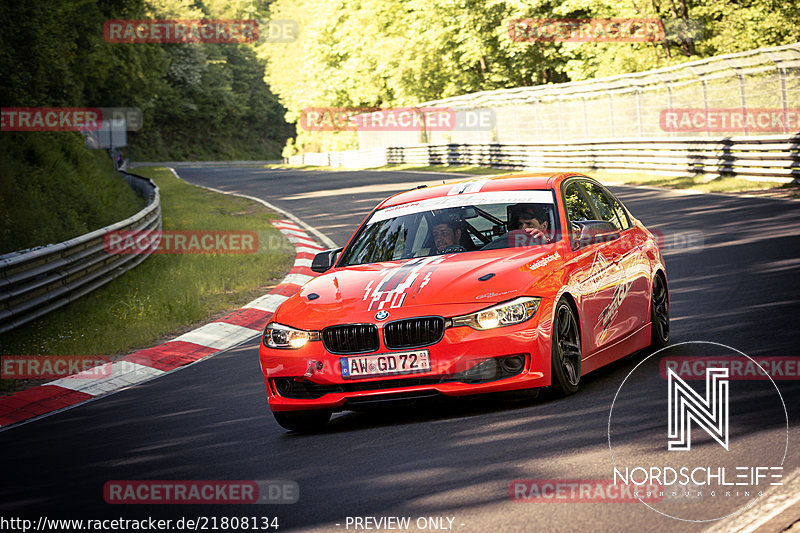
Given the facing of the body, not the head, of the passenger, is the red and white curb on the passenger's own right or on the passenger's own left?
on the passenger's own right

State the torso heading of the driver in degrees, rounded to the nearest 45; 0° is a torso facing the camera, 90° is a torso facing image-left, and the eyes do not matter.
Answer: approximately 45°

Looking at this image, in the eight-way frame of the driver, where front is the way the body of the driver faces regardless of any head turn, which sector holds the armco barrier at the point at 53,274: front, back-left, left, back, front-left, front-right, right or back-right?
right

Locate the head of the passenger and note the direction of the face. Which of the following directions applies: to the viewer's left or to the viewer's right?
to the viewer's left

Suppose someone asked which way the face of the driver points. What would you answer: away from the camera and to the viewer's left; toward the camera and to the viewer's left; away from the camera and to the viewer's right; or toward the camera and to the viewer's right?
toward the camera and to the viewer's left

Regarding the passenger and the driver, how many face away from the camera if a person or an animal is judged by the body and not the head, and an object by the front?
0
